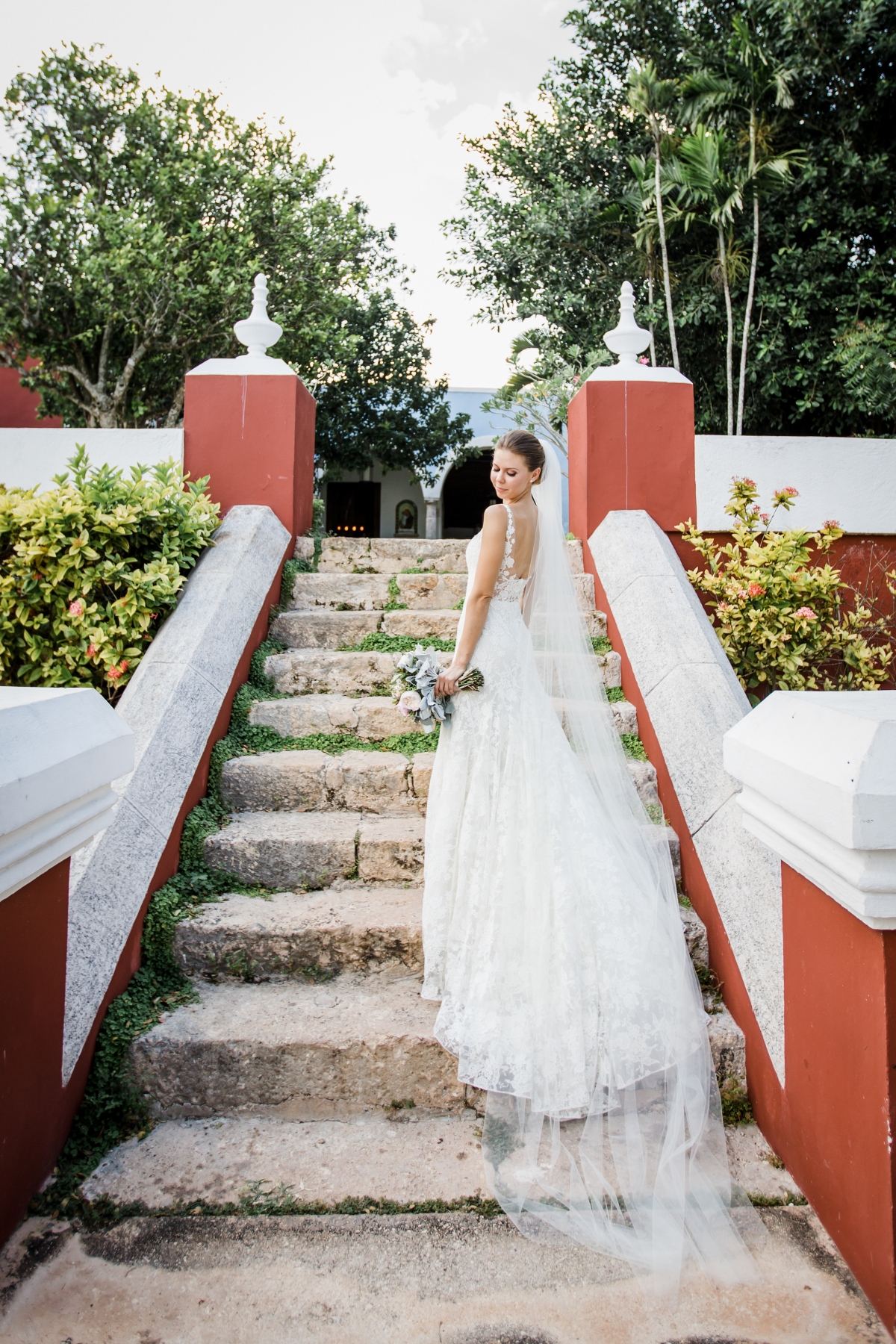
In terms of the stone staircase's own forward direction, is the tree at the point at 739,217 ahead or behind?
behind

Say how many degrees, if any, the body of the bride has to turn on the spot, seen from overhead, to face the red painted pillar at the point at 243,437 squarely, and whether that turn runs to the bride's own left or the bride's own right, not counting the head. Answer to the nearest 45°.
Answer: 0° — they already face it

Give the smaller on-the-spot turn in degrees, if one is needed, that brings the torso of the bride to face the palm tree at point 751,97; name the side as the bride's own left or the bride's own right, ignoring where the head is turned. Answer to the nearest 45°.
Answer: approximately 45° to the bride's own right

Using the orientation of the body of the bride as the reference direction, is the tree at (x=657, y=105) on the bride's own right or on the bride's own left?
on the bride's own right

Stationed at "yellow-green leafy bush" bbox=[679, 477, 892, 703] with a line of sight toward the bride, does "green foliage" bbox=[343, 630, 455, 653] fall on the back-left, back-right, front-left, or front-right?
front-right

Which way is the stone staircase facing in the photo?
toward the camera

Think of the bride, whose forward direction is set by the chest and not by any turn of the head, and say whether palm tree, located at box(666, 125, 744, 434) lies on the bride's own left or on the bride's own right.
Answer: on the bride's own right

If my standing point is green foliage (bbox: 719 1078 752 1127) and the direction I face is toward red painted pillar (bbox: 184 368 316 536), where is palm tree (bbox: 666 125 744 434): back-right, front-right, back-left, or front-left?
front-right

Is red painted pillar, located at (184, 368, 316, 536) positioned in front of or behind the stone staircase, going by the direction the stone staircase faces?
behind

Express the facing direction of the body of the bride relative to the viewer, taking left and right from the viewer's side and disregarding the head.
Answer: facing away from the viewer and to the left of the viewer

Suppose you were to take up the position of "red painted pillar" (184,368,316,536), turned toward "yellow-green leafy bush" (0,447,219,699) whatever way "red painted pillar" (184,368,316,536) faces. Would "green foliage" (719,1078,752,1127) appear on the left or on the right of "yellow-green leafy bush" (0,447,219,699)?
left

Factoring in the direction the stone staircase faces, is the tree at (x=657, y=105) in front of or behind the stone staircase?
behind
